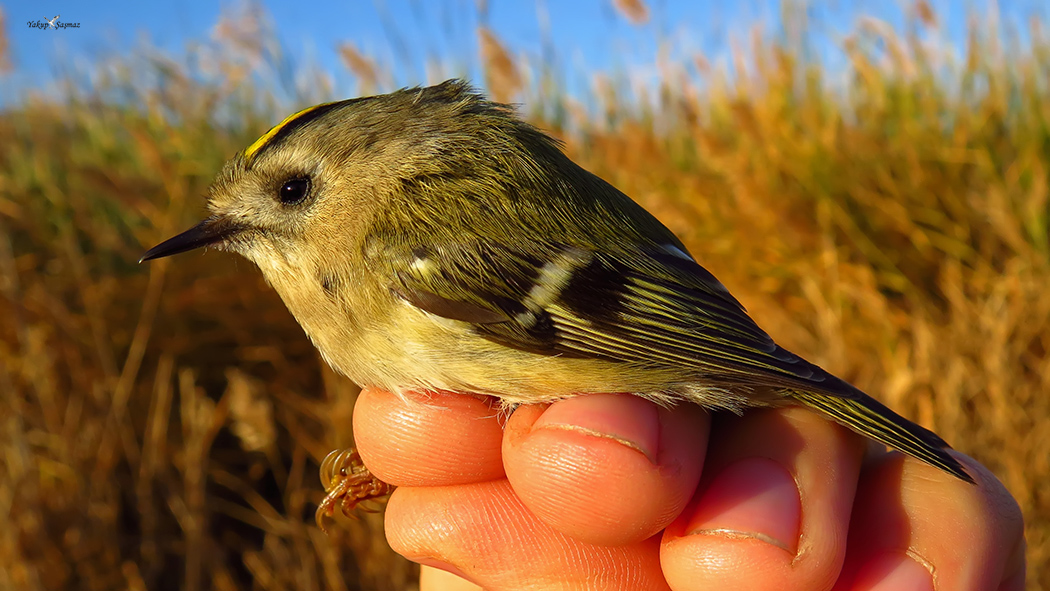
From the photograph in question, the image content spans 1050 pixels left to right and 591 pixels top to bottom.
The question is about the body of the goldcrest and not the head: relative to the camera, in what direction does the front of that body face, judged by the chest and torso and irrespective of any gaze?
to the viewer's left
